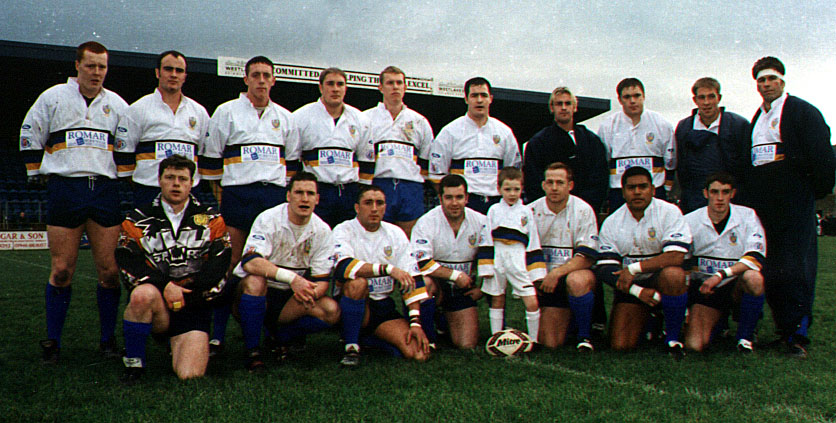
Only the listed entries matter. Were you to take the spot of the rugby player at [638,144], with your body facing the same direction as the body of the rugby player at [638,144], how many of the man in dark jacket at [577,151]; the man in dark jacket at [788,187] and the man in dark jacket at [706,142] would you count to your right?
1

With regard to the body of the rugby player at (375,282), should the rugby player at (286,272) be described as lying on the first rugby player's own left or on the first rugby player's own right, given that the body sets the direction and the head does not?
on the first rugby player's own right

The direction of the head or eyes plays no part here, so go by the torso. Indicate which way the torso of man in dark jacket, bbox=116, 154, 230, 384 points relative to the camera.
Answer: toward the camera

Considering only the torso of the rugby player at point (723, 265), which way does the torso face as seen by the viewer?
toward the camera

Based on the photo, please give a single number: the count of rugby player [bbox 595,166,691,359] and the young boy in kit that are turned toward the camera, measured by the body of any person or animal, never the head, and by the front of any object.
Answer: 2

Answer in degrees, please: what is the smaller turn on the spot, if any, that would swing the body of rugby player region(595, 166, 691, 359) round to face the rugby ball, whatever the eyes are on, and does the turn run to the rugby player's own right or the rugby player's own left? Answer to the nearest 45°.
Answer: approximately 45° to the rugby player's own right

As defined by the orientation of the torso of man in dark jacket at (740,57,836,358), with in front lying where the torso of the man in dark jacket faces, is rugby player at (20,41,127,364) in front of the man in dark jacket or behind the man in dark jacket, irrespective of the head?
in front

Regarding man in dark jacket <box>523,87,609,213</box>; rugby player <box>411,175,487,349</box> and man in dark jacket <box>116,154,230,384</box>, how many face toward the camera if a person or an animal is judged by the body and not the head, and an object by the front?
3

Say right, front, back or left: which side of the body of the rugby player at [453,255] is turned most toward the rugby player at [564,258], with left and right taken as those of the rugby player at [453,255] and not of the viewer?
left

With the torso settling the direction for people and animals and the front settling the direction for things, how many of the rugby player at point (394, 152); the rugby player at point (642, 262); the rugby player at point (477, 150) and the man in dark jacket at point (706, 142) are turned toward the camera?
4

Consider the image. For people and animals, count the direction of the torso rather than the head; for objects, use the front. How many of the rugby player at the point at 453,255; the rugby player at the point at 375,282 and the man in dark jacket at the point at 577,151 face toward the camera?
3
